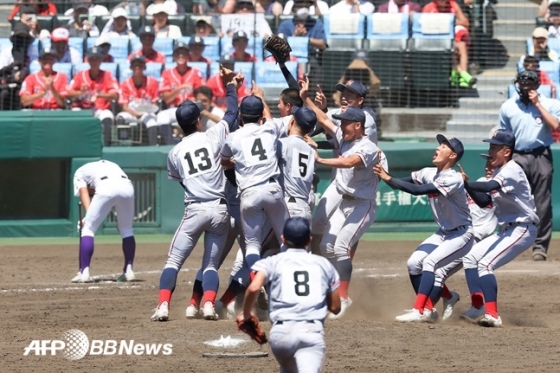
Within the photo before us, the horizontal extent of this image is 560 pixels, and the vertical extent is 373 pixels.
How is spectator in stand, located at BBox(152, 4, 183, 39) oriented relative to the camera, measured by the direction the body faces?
toward the camera

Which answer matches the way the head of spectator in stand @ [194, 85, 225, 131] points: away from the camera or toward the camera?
toward the camera

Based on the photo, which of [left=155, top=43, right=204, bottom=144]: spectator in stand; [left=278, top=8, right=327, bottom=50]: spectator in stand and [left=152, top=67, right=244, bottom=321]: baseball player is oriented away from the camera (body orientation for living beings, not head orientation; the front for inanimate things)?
the baseball player

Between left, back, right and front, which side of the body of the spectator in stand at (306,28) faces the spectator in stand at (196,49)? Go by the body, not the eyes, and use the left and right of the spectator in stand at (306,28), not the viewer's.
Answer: right

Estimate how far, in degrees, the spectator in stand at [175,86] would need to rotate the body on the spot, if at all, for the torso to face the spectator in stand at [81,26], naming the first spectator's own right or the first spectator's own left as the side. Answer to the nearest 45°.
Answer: approximately 135° to the first spectator's own right

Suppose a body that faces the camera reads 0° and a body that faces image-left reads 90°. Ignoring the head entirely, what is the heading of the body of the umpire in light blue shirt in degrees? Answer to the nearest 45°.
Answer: approximately 0°

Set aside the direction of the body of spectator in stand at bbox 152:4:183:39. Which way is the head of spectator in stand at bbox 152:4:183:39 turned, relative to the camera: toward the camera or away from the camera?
toward the camera

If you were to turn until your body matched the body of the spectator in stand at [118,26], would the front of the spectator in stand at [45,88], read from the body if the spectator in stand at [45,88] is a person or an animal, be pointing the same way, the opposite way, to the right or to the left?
the same way

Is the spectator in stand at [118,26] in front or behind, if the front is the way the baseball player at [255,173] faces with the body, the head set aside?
in front

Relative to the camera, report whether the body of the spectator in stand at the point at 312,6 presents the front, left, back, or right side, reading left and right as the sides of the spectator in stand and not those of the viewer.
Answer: front

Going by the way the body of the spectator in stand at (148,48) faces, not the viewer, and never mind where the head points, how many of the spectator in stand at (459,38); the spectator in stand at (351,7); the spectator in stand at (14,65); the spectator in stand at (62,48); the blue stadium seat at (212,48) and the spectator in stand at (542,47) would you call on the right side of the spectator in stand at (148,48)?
2

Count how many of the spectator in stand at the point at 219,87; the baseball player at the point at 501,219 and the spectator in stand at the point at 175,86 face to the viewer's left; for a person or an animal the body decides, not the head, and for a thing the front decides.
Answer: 1

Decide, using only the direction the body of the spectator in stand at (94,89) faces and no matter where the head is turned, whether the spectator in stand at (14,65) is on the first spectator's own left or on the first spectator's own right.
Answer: on the first spectator's own right

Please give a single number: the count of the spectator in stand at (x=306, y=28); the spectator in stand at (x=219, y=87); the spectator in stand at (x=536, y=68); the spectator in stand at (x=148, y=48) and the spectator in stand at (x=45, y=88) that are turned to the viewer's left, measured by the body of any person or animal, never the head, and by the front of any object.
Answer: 0

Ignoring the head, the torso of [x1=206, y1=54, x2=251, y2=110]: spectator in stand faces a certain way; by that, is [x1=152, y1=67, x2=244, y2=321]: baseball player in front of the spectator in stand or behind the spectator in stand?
in front

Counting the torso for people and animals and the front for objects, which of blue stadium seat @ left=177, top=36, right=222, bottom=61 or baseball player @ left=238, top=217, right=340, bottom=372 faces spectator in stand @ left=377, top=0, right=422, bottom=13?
the baseball player

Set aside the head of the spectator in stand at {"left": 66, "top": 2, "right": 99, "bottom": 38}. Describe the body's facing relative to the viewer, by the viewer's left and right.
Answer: facing the viewer

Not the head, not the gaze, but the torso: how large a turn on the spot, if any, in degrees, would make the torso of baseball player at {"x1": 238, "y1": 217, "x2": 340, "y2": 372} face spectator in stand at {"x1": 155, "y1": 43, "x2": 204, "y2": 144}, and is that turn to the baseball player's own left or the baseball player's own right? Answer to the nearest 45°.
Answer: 0° — they already face them

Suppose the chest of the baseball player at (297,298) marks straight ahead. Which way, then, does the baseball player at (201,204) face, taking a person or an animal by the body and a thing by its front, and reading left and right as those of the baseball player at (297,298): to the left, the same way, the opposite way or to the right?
the same way

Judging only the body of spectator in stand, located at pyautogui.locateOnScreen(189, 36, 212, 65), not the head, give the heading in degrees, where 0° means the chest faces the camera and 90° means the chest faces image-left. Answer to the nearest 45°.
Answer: approximately 0°

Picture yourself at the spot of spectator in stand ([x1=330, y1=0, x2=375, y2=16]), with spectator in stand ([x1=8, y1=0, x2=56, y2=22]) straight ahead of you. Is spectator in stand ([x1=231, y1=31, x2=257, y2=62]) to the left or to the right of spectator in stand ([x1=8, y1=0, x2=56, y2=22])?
left
